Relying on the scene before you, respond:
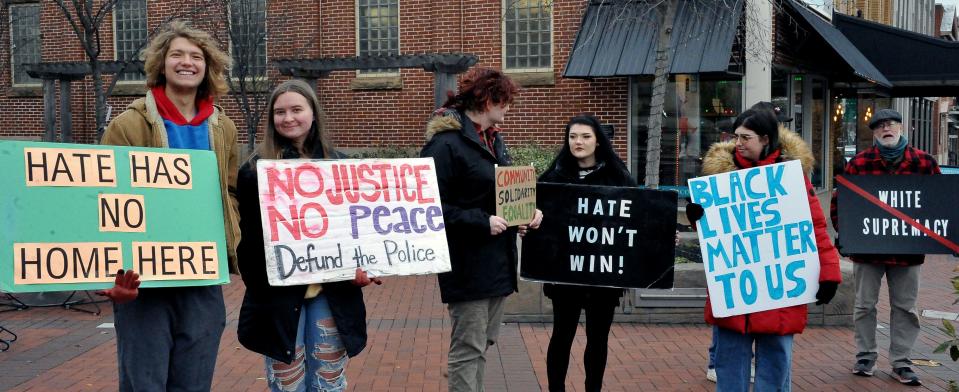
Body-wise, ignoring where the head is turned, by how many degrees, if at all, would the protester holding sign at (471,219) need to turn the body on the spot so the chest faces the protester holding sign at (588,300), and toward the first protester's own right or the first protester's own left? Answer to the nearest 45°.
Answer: approximately 45° to the first protester's own left

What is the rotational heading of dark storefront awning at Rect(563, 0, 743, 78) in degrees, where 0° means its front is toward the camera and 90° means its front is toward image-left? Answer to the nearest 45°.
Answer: approximately 0°

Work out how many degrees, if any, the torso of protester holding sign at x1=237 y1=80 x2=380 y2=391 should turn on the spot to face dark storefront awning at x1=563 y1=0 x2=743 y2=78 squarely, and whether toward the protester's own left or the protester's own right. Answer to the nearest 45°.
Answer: approximately 135° to the protester's own left

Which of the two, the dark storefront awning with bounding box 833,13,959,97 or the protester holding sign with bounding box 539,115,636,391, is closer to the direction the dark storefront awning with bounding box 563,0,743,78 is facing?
the protester holding sign
